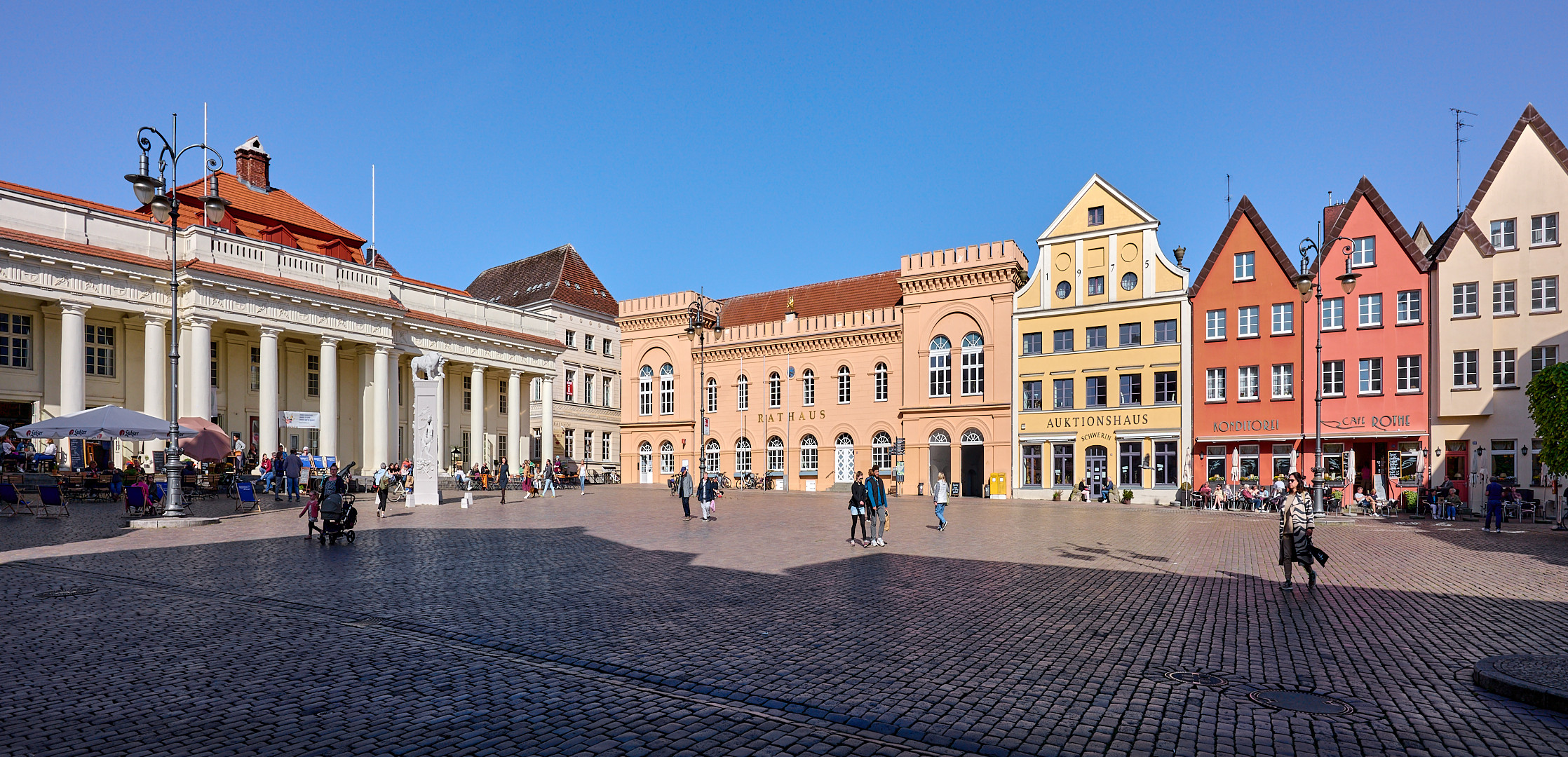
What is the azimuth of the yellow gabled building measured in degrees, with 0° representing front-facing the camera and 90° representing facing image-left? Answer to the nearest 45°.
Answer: approximately 0°

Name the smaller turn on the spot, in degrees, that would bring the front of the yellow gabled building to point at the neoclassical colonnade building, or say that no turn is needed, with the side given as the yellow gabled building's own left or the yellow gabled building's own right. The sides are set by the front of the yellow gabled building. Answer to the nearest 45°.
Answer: approximately 45° to the yellow gabled building's own right

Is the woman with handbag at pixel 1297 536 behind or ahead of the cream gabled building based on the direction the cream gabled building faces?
ahead

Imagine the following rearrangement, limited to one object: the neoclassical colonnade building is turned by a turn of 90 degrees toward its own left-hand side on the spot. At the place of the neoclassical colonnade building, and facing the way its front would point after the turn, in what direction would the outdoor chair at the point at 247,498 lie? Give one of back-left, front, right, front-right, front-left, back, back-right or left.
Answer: back-right

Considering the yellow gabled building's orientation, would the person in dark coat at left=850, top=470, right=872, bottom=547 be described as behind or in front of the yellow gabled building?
in front
